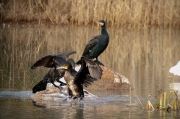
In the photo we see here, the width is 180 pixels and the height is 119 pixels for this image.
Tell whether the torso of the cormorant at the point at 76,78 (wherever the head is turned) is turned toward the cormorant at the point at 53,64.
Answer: no

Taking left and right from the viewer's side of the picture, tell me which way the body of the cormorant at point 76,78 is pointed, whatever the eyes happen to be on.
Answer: facing the viewer and to the left of the viewer
